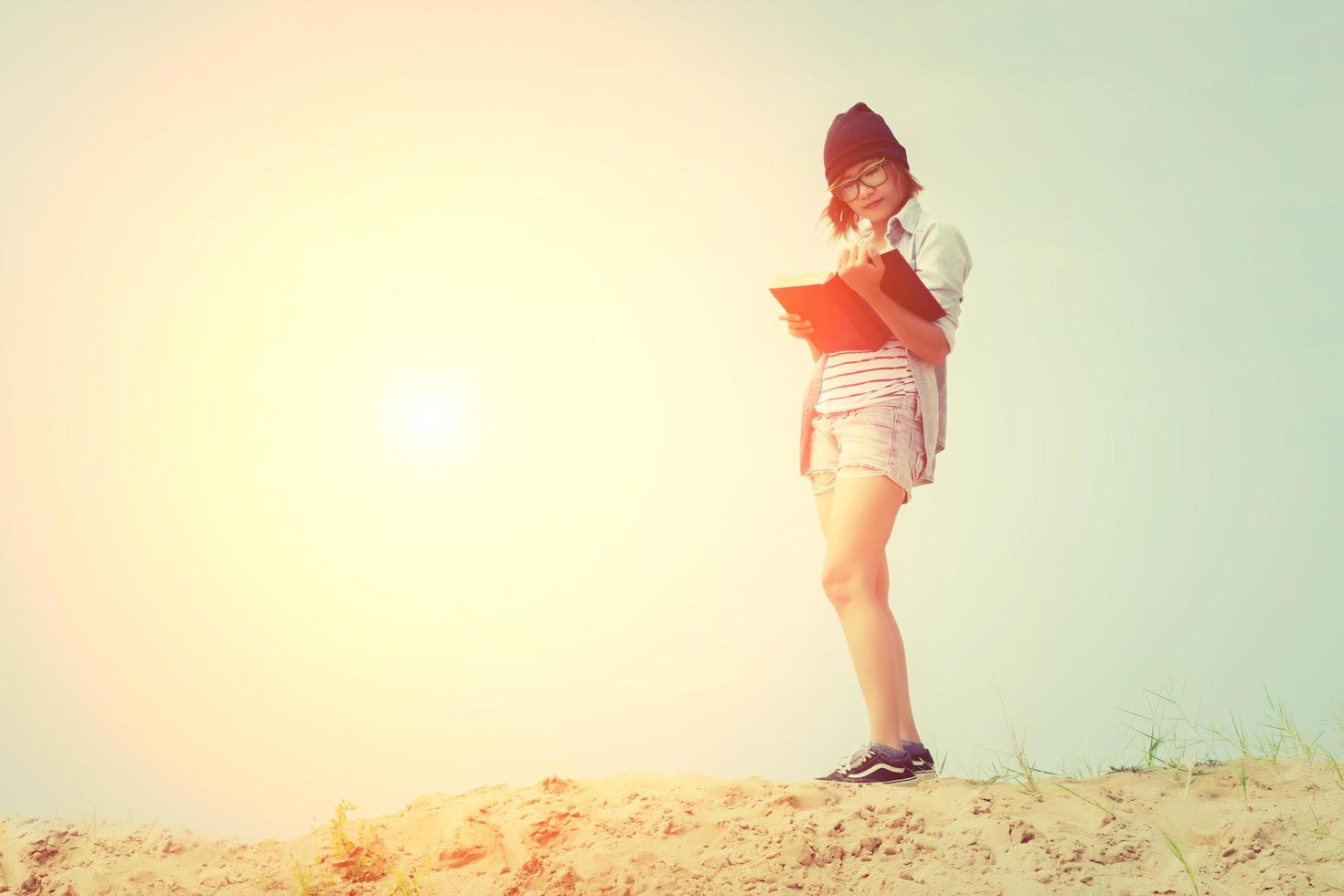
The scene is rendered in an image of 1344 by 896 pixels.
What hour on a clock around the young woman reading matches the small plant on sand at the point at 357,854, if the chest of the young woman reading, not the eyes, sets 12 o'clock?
The small plant on sand is roughly at 1 o'clock from the young woman reading.

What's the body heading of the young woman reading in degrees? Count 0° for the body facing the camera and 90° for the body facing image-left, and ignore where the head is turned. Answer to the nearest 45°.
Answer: approximately 45°

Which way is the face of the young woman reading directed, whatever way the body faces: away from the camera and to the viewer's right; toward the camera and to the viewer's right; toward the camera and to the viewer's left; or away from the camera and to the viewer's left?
toward the camera and to the viewer's left
